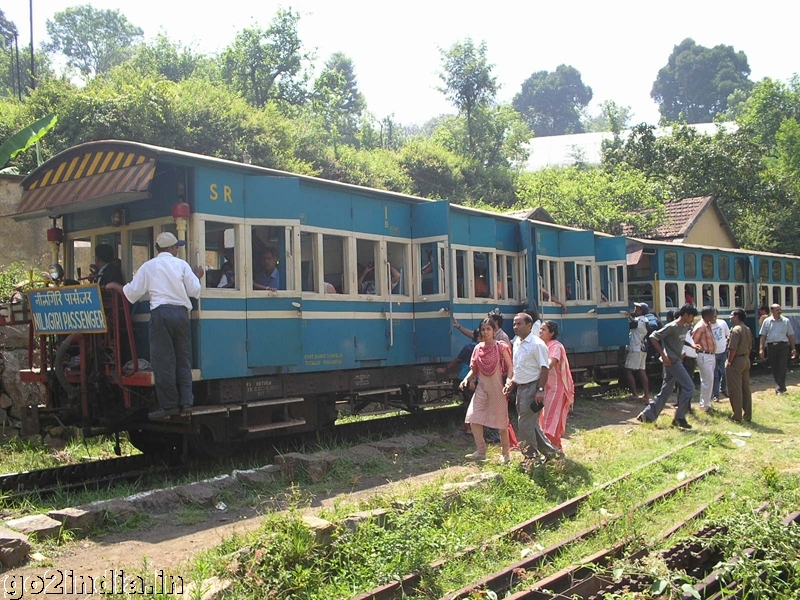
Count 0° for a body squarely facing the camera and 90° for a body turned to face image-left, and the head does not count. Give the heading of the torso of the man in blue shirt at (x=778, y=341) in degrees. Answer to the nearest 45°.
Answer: approximately 0°

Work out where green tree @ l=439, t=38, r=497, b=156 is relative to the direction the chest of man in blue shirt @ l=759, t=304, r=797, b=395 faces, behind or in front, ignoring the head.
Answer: behind

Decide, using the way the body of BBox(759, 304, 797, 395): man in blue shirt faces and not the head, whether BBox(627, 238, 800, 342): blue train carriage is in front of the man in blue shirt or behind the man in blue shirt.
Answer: behind

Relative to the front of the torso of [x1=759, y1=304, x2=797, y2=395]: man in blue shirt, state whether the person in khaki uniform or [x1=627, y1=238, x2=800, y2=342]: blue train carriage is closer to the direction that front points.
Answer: the person in khaki uniform

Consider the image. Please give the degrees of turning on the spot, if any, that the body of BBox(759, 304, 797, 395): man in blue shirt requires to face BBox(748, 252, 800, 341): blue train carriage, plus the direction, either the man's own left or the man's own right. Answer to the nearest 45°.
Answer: approximately 180°

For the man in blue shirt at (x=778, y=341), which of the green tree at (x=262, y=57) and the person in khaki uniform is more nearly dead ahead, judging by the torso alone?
the person in khaki uniform

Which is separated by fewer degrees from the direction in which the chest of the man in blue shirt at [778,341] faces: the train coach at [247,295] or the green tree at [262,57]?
the train coach

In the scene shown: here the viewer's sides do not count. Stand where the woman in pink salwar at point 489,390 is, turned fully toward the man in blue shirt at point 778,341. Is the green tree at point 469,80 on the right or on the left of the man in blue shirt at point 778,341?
left
